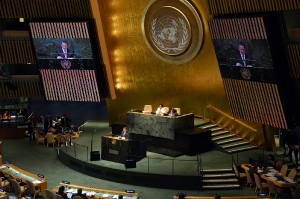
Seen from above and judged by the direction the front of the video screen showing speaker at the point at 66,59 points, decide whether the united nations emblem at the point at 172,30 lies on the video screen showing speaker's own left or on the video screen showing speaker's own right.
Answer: on the video screen showing speaker's own left

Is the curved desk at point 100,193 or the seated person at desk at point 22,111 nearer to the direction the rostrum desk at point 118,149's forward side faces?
the curved desk

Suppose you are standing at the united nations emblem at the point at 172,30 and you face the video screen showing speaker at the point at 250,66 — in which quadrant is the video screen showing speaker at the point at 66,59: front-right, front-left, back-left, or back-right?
back-right

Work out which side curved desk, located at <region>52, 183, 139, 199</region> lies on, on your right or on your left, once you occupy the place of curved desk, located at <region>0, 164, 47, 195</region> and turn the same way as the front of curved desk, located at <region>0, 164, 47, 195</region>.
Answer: on your right

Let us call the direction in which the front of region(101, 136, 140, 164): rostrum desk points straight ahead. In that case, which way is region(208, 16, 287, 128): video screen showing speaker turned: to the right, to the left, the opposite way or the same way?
the same way

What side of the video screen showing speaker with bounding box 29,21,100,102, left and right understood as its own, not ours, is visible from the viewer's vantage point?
front

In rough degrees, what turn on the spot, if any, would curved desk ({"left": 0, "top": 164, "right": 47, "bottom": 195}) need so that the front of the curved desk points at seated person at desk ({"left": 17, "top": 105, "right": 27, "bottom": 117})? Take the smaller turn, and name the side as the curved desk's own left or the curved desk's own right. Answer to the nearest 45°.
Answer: approximately 45° to the curved desk's own left

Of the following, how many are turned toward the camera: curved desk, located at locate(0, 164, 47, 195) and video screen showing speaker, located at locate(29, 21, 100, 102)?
1

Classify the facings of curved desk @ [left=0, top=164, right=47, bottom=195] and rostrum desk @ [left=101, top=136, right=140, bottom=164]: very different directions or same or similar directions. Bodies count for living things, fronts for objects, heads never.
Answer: very different directions

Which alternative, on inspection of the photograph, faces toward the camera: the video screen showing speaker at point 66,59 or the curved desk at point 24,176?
the video screen showing speaker

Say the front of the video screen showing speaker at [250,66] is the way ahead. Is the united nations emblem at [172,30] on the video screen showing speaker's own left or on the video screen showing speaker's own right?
on the video screen showing speaker's own right

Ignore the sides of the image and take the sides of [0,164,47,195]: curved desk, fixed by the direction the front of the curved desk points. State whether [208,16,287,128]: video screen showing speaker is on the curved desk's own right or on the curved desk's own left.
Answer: on the curved desk's own right

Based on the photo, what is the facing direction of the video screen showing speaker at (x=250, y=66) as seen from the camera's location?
facing the viewer and to the left of the viewer
